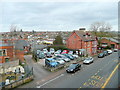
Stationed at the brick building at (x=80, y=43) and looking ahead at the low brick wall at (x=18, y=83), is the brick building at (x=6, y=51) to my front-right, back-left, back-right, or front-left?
front-right

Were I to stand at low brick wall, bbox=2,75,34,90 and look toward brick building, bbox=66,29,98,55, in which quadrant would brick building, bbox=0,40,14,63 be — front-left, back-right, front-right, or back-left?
front-left

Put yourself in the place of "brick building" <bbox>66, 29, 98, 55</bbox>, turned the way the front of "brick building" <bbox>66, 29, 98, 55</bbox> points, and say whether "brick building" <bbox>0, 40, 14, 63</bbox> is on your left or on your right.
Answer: on your right
